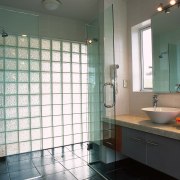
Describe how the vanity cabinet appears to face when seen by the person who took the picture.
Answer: facing the viewer and to the left of the viewer

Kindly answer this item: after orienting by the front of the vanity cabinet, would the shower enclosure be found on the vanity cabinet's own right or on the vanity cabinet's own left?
on the vanity cabinet's own right
